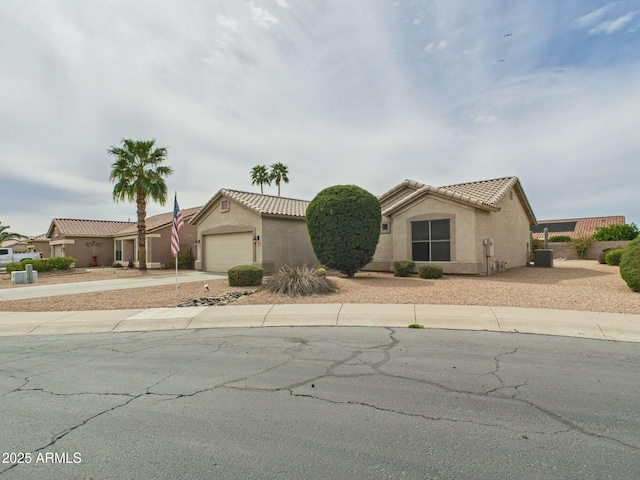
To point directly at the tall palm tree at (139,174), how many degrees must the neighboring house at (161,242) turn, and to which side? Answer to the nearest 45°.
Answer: approximately 45° to its left

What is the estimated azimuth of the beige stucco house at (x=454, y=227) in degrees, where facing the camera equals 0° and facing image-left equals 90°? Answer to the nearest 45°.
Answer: approximately 45°

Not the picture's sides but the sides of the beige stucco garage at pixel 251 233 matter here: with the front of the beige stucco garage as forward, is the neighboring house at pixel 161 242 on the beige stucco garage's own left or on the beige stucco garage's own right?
on the beige stucco garage's own right

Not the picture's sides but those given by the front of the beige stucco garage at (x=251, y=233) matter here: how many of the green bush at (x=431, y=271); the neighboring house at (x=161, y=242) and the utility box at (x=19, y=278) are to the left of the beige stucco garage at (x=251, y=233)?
1

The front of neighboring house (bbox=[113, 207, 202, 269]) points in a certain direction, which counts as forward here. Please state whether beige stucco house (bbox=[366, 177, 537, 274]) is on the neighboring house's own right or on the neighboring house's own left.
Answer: on the neighboring house's own left

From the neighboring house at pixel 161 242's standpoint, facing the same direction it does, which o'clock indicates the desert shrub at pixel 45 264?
The desert shrub is roughly at 1 o'clock from the neighboring house.

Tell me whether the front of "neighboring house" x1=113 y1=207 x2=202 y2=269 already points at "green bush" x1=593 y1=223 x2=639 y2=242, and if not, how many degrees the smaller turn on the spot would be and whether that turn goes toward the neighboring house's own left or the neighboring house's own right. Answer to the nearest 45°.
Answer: approximately 135° to the neighboring house's own left

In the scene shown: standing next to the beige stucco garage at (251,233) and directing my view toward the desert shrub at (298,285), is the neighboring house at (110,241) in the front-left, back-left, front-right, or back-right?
back-right

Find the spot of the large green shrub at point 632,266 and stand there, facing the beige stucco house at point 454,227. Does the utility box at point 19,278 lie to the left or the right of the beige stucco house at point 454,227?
left

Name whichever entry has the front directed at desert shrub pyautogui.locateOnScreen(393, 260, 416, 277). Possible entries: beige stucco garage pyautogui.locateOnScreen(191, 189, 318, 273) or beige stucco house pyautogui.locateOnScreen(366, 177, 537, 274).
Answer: beige stucco house pyautogui.locateOnScreen(366, 177, 537, 274)

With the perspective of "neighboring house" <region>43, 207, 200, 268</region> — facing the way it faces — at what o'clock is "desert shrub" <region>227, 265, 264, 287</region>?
The desert shrub is roughly at 10 o'clock from the neighboring house.

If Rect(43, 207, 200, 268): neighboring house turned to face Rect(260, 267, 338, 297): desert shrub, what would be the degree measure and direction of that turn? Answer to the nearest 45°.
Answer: approximately 45° to its left

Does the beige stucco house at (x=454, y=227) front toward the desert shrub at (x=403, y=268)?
yes

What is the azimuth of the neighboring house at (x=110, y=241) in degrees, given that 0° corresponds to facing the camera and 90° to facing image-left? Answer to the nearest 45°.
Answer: approximately 45°

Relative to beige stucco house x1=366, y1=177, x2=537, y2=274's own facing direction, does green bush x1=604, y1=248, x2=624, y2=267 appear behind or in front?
behind
